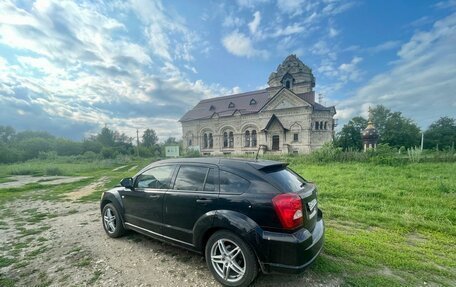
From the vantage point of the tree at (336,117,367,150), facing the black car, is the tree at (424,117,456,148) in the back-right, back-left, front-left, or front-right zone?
back-left

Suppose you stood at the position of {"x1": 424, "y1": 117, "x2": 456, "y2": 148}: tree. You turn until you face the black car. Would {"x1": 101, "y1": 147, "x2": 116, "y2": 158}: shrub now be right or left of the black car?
right

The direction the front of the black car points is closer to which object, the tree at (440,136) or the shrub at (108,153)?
the shrub

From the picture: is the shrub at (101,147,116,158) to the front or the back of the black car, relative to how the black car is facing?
to the front

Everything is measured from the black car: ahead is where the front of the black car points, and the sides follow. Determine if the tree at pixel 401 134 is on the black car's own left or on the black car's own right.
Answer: on the black car's own right

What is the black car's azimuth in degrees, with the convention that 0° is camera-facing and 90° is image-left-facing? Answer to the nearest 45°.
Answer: approximately 135°

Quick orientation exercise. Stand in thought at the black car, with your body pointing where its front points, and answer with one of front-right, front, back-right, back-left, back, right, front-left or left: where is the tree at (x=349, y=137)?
right

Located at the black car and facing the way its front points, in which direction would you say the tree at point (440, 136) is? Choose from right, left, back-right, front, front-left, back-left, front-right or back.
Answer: right

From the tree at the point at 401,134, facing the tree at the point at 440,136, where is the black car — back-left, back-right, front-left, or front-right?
back-right
